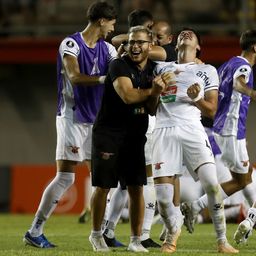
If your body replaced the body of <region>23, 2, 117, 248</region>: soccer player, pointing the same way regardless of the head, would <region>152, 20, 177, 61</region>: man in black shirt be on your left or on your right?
on your left

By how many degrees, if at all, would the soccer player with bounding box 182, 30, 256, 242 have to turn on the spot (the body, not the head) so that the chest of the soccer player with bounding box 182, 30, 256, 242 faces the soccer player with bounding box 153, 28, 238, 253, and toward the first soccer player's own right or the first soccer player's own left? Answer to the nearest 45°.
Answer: approximately 90° to the first soccer player's own right

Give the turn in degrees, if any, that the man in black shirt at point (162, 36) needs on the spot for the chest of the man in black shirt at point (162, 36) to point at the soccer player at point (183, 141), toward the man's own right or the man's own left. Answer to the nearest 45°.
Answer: approximately 45° to the man's own left
